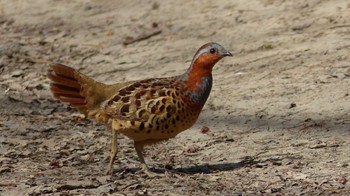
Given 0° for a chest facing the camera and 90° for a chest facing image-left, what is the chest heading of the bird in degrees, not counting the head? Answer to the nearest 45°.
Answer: approximately 270°

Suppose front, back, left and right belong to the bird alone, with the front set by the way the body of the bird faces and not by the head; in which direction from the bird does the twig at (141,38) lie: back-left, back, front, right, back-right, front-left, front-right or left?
left
